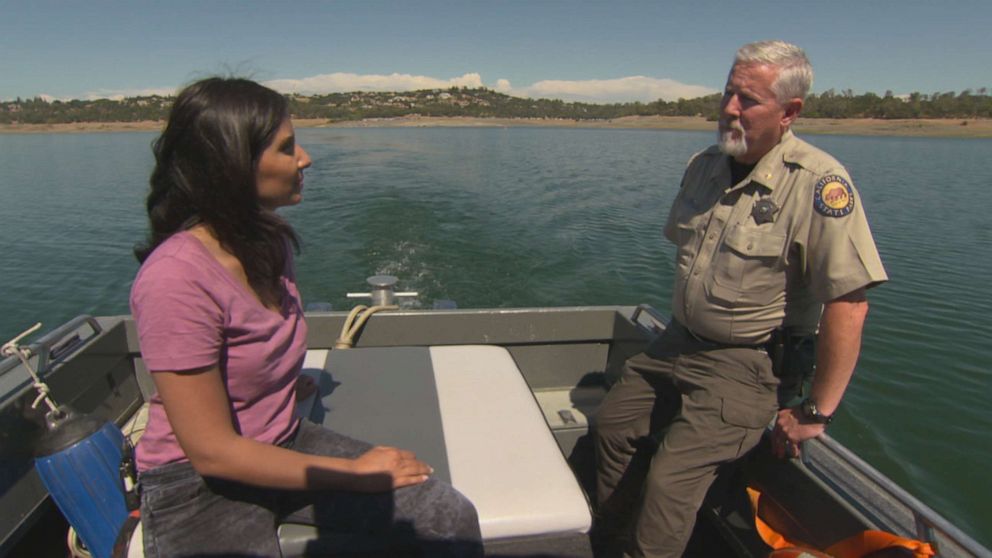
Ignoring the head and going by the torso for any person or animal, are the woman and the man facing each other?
yes

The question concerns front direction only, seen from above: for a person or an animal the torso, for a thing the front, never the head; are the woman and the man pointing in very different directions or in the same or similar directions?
very different directions

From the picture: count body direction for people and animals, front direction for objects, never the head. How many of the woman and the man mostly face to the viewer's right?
1

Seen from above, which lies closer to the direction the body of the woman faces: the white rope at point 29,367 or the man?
the man

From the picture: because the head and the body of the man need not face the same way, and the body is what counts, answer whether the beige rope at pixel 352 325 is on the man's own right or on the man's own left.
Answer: on the man's own right

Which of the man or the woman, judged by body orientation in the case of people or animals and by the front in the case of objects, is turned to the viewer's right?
the woman

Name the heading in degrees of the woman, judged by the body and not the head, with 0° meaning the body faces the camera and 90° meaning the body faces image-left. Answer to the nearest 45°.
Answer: approximately 270°
